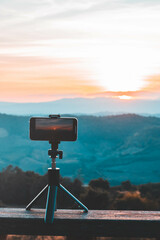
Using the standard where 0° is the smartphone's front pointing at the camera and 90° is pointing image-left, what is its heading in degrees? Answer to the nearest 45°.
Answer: approximately 0°
